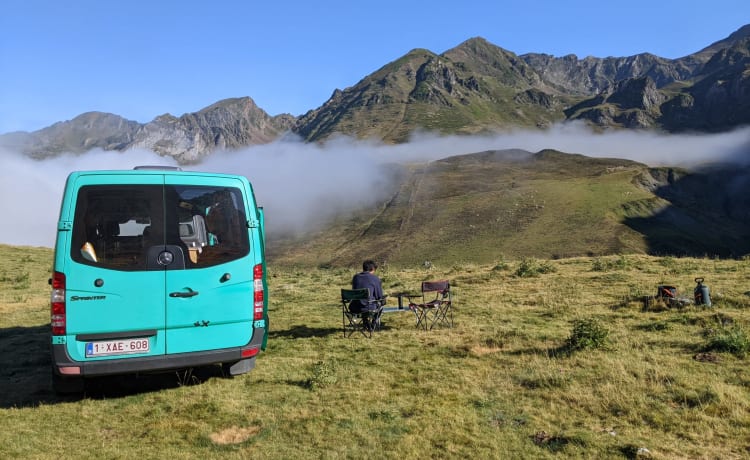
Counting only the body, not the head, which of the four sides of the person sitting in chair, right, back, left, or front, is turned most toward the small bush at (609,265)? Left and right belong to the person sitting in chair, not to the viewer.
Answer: front

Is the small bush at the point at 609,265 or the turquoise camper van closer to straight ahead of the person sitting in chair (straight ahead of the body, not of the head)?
the small bush

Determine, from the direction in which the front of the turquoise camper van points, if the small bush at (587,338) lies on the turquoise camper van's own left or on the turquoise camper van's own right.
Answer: on the turquoise camper van's own right

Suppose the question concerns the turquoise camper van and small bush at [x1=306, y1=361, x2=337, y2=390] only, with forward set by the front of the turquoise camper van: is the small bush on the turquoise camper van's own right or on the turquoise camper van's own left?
on the turquoise camper van's own right

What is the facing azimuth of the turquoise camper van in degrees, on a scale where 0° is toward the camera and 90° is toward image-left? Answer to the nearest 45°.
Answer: approximately 180°

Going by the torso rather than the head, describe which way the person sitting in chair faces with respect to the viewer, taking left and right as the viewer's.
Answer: facing away from the viewer and to the right of the viewer

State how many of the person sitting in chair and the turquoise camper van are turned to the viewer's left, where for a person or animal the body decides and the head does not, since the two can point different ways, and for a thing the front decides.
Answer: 0

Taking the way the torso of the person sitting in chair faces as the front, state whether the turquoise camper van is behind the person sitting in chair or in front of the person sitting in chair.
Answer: behind

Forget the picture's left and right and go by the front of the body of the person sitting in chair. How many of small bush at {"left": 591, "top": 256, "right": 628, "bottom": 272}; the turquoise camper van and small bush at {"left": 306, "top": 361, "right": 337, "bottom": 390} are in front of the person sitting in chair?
1
